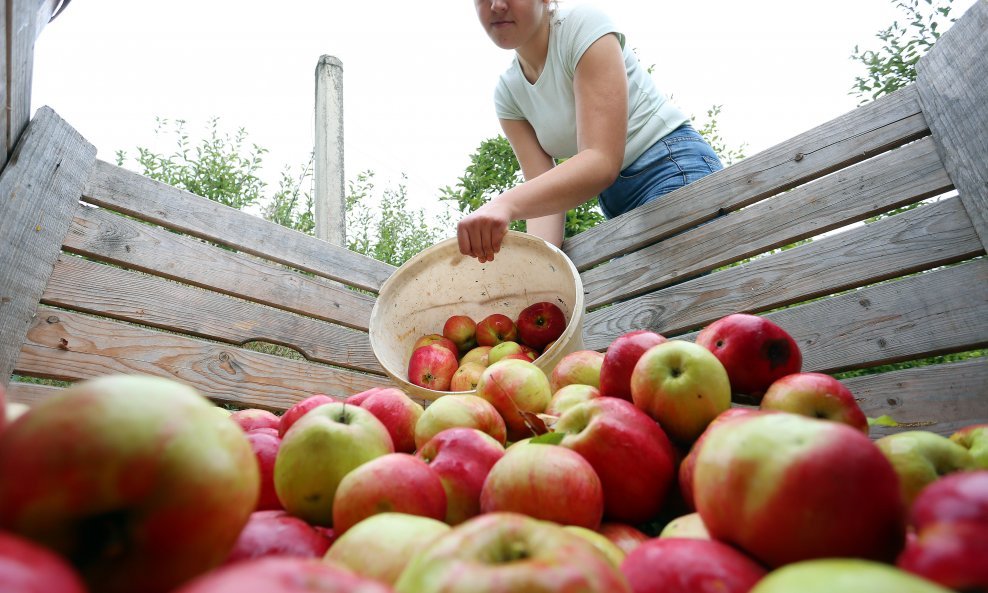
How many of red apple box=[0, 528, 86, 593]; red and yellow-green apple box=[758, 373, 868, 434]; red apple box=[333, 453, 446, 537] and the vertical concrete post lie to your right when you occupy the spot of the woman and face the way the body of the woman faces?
1

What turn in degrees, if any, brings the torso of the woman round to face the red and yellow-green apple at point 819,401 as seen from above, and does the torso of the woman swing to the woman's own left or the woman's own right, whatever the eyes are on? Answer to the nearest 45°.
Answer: approximately 45° to the woman's own left

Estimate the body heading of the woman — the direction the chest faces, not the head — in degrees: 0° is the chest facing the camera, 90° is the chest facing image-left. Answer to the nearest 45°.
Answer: approximately 45°

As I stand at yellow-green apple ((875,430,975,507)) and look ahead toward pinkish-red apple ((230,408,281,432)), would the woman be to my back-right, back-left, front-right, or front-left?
front-right

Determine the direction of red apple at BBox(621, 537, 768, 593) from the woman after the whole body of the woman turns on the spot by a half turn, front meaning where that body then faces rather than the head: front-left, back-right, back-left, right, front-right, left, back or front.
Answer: back-right

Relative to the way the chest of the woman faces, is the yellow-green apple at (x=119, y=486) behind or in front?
in front

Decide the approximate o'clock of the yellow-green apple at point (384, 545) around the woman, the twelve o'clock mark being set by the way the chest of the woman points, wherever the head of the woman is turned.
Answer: The yellow-green apple is roughly at 11 o'clock from the woman.

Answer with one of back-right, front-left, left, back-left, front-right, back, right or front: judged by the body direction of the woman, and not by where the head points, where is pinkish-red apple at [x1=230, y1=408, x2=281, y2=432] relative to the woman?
front

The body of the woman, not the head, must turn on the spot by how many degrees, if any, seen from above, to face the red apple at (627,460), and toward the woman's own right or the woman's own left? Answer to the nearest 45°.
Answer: approximately 45° to the woman's own left

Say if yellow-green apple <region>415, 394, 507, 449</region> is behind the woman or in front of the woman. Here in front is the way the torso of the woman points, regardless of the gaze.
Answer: in front

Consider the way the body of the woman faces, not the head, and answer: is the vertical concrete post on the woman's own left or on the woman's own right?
on the woman's own right

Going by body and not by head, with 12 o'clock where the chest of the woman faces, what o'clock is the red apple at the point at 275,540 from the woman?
The red apple is roughly at 11 o'clock from the woman.

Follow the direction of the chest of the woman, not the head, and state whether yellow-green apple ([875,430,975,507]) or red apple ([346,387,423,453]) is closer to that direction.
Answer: the red apple
